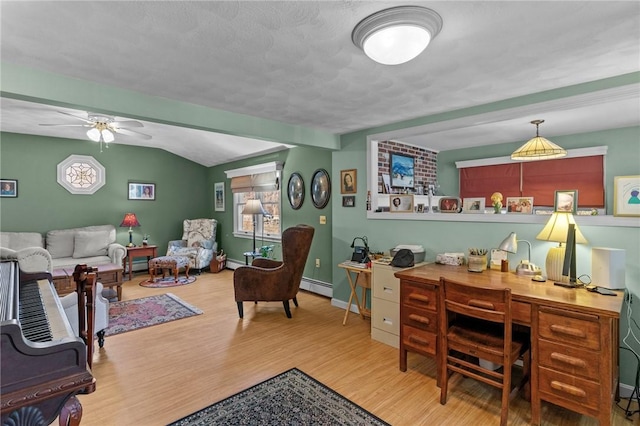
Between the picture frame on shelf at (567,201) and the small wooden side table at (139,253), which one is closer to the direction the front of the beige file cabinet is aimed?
the small wooden side table

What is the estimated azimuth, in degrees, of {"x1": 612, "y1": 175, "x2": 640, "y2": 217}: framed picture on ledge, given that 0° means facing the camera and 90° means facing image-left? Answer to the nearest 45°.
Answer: approximately 0°

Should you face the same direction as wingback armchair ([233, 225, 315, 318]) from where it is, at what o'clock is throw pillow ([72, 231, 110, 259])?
The throw pillow is roughly at 1 o'clock from the wingback armchair.

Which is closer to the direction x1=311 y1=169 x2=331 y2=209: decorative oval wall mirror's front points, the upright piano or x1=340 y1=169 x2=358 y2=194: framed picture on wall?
the upright piano

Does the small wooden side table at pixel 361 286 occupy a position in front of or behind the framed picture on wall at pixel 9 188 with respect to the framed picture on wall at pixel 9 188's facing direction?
in front

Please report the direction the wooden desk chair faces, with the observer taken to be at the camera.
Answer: facing away from the viewer and to the right of the viewer

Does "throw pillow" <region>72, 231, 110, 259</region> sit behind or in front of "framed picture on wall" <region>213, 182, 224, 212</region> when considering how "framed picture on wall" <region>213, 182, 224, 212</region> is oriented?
in front

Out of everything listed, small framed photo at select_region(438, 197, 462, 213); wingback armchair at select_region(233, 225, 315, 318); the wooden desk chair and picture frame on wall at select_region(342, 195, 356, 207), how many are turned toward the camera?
2

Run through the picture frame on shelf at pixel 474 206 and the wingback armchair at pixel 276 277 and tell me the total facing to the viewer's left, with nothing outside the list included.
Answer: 1

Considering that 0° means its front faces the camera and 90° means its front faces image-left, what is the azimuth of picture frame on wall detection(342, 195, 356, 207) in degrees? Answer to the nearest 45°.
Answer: approximately 0°

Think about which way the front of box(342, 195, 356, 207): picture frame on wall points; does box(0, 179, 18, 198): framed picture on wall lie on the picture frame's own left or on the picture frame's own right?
on the picture frame's own right
